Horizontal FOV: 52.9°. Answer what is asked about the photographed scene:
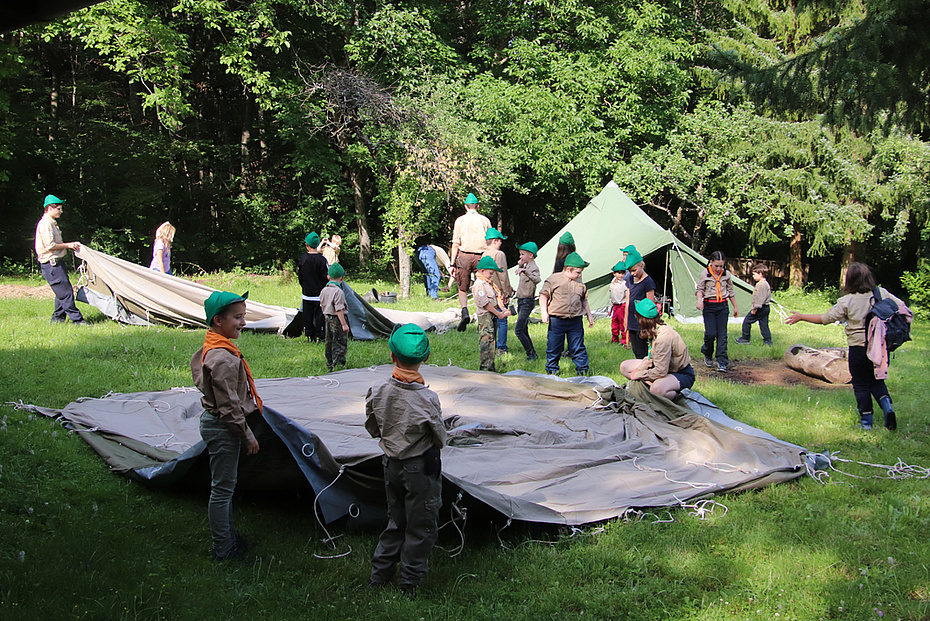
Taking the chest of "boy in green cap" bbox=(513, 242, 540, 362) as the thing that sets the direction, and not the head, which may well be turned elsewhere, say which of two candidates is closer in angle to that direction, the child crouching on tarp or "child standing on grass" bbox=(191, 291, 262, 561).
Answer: the child standing on grass

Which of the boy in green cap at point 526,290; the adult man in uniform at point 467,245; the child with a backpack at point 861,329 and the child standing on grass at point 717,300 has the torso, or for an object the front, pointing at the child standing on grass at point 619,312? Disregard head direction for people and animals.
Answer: the child with a backpack at point 861,329

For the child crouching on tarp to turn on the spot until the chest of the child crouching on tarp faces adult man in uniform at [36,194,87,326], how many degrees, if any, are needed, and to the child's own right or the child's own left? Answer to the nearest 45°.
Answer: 0° — they already face them

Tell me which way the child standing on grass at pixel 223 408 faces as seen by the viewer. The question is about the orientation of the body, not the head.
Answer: to the viewer's right

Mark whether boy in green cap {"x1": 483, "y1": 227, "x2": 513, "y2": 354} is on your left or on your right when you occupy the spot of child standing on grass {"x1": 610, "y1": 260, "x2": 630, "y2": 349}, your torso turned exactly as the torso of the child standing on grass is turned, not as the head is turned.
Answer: on your right

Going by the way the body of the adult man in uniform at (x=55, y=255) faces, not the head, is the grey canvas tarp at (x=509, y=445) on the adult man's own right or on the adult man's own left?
on the adult man's own right

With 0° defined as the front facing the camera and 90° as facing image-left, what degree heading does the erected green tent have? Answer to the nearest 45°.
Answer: approximately 315°

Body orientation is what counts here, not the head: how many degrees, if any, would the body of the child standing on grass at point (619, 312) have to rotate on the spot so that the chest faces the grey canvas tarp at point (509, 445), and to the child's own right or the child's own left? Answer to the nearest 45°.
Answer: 0° — they already face it

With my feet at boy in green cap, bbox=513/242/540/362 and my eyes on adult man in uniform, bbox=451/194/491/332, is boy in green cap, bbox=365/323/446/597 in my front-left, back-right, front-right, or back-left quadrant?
back-left

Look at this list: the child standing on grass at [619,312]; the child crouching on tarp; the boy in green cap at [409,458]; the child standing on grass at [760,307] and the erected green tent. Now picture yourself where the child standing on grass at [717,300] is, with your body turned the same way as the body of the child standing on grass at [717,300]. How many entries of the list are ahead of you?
2

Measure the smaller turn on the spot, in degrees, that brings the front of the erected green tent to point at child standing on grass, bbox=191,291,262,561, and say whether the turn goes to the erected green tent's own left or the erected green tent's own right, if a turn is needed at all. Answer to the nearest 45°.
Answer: approximately 45° to the erected green tent's own right

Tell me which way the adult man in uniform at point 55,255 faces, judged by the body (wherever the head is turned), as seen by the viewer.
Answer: to the viewer's right

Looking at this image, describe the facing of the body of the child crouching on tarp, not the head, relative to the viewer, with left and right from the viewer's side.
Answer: facing to the left of the viewer

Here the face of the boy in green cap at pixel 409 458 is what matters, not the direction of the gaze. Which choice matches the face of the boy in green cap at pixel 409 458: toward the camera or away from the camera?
away from the camera
